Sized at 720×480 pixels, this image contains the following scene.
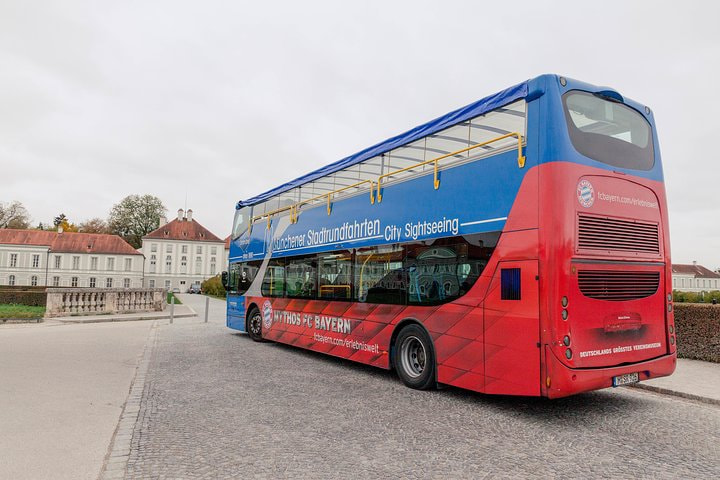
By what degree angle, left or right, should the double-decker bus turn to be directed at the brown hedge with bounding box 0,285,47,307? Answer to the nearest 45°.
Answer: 0° — it already faces it

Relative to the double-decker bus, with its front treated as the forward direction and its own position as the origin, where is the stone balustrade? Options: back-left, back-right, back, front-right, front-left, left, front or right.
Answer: front

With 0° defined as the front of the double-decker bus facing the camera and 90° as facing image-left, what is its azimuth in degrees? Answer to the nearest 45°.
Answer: approximately 135°

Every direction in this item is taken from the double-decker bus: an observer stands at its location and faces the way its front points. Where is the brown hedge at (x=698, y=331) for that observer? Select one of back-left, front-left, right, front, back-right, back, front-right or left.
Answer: right

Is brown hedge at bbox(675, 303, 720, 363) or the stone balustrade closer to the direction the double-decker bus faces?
the stone balustrade
